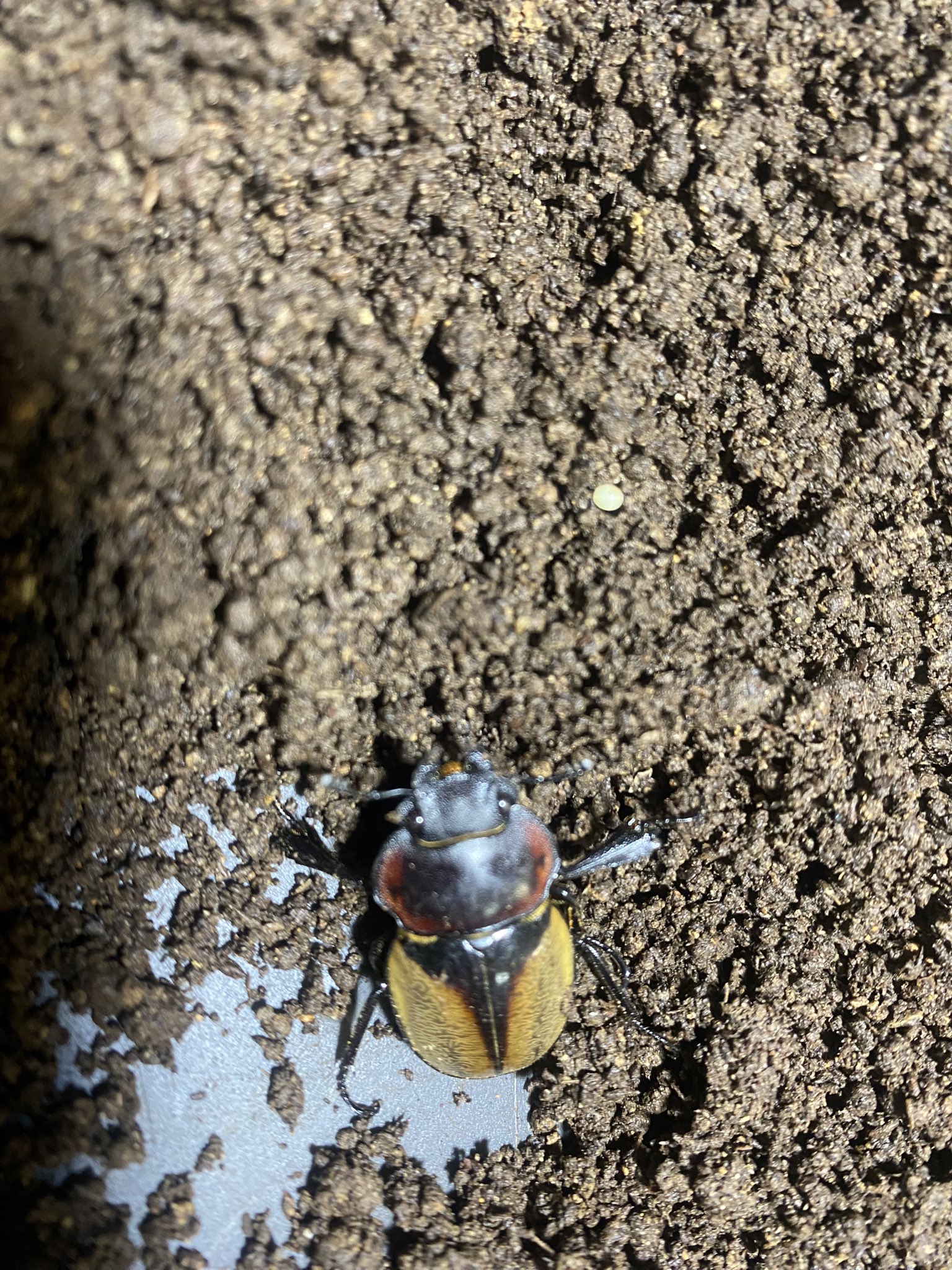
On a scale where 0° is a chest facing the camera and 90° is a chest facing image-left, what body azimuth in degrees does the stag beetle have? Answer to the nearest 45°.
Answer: approximately 180°
